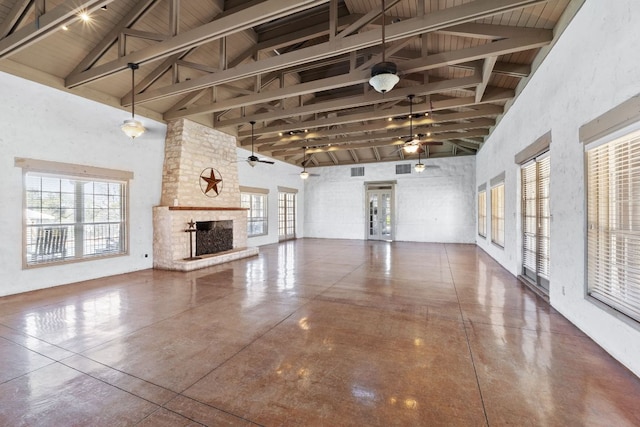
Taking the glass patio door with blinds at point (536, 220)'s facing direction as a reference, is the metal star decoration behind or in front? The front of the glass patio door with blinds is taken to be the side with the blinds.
in front

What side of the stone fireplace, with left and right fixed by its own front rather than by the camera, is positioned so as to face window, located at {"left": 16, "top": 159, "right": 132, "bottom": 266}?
right

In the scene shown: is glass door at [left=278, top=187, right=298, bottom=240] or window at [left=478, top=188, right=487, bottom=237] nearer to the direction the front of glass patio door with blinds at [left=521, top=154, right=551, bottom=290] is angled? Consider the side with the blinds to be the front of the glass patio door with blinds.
the glass door

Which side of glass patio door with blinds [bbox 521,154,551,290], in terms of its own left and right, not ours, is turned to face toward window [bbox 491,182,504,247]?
right

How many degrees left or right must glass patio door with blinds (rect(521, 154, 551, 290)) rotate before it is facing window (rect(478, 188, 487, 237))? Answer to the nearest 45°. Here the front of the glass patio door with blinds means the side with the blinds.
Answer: approximately 90° to its right

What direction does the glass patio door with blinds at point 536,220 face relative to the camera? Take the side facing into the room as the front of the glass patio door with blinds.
to the viewer's left

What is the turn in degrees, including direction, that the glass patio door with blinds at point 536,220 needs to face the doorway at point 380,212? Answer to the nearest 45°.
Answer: approximately 45° to its right

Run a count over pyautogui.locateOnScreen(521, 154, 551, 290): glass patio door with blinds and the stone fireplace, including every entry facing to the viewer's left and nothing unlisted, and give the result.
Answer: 1

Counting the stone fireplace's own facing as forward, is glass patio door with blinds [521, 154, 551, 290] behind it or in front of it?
in front

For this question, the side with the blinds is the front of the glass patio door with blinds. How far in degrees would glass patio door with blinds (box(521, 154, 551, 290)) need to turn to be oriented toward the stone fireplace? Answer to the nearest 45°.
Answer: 0° — it already faces it

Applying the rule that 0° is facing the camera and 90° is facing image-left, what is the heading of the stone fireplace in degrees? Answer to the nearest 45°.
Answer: approximately 315°

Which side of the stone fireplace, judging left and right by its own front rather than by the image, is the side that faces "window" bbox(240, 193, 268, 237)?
left

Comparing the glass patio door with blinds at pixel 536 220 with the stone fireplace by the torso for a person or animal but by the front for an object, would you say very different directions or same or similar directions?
very different directions

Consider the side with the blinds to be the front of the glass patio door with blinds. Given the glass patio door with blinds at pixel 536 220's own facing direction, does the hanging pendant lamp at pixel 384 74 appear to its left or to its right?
on its left
